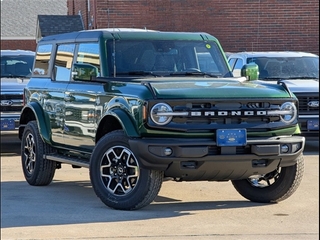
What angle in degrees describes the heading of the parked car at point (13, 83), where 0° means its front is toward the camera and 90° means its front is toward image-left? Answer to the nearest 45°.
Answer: approximately 0°

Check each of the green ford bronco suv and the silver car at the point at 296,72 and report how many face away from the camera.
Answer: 0

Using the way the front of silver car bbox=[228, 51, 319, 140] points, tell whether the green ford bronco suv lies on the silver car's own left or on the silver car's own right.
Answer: on the silver car's own right

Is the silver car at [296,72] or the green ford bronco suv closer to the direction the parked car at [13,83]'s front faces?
the green ford bronco suv

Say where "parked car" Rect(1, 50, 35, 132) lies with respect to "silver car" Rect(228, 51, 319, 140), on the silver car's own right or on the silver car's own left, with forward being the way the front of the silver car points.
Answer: on the silver car's own right

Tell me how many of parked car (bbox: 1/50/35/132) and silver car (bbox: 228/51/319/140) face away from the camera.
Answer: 0

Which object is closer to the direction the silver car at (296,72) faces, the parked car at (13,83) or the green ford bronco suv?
the green ford bronco suv

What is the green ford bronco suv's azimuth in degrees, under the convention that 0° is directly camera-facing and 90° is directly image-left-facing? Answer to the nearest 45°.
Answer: approximately 315°

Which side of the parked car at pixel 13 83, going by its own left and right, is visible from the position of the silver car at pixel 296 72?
left
